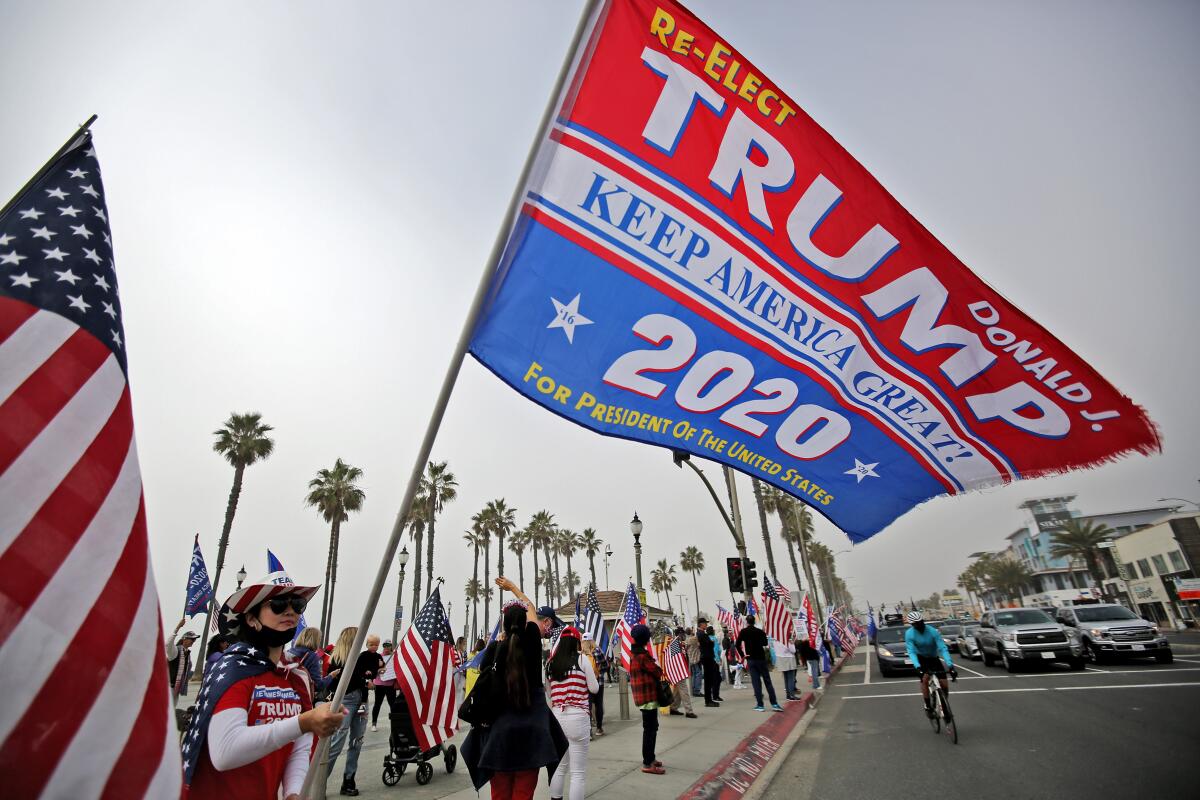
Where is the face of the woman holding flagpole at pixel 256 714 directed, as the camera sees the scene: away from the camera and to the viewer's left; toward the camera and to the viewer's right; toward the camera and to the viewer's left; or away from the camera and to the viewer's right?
toward the camera and to the viewer's right

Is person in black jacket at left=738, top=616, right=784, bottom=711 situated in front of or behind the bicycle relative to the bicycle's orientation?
behind

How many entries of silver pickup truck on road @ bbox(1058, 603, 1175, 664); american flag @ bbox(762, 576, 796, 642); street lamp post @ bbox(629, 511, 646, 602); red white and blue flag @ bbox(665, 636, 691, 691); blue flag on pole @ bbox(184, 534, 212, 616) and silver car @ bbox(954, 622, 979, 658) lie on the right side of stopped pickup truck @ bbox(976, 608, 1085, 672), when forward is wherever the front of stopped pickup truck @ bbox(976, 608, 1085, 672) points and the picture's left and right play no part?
4

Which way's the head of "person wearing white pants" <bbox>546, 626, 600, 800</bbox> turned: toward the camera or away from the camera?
away from the camera

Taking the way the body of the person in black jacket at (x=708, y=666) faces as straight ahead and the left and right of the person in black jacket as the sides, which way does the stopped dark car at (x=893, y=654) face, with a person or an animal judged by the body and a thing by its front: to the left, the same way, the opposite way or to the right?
to the right

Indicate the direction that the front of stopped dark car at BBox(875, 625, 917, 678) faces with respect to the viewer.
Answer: facing the viewer

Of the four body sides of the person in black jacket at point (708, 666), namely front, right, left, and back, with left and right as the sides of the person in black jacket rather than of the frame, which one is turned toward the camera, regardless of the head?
right

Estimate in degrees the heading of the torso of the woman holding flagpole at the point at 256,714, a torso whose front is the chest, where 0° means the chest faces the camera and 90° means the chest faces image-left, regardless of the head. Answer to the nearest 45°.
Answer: approximately 315°

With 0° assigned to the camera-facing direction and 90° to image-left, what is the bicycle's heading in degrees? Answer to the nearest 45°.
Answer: approximately 315°

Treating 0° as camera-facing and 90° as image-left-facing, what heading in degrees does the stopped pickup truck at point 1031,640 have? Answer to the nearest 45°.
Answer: approximately 315°

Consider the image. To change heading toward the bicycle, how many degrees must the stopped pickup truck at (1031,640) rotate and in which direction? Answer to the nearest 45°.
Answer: approximately 45° to its right

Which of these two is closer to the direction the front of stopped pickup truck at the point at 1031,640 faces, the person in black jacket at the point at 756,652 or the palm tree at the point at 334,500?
the person in black jacket

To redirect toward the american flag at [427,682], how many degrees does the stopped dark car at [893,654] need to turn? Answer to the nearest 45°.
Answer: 0° — it already faces it

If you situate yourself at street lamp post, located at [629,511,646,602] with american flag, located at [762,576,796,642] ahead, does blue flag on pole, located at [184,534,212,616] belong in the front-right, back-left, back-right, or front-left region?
back-right

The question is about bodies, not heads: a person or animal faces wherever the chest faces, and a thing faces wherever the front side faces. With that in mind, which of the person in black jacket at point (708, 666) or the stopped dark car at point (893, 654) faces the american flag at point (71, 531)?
the stopped dark car

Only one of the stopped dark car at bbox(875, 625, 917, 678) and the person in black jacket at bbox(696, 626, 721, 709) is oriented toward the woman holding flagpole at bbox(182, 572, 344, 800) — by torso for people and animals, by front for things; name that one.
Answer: the stopped dark car

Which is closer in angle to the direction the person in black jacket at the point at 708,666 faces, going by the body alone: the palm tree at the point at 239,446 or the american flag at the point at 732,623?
the american flag

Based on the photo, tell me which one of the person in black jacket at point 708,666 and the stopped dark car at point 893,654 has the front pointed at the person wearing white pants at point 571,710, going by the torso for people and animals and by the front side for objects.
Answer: the stopped dark car

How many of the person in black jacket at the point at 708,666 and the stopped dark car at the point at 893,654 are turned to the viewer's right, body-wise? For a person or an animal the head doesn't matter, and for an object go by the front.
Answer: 1

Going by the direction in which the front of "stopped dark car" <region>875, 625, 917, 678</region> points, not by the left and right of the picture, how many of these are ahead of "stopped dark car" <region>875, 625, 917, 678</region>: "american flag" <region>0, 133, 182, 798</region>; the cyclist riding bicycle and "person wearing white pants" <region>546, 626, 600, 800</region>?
3
